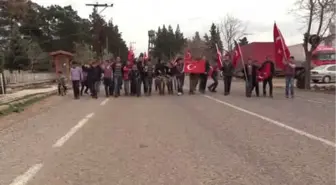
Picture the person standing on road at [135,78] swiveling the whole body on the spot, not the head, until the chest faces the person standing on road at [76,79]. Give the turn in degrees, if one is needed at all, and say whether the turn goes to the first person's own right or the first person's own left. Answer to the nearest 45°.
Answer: approximately 90° to the first person's own right

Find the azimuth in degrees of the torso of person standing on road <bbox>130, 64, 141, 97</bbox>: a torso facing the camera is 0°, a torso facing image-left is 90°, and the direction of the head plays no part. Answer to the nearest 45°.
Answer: approximately 0°

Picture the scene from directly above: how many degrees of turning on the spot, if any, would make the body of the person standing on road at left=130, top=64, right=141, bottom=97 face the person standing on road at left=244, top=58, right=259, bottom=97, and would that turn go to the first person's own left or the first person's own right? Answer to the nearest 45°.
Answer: approximately 90° to the first person's own left

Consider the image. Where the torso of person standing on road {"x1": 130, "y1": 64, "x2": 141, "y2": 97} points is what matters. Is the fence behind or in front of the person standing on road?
behind

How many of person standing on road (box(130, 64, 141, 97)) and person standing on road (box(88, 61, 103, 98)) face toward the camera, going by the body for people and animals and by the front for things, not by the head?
2

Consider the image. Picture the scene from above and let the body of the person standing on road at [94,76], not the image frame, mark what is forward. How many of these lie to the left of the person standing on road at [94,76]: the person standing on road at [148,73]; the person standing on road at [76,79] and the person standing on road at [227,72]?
2
